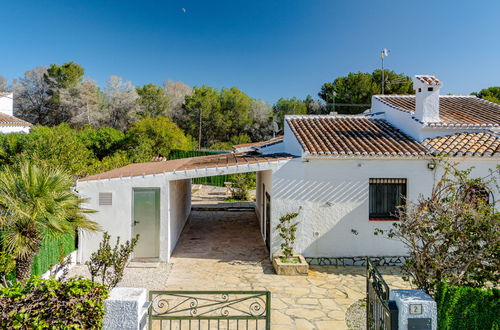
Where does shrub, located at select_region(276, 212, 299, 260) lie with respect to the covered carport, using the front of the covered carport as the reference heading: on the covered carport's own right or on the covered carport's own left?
on the covered carport's own left

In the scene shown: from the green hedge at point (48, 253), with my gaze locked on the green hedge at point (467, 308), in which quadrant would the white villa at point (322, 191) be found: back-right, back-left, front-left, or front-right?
front-left

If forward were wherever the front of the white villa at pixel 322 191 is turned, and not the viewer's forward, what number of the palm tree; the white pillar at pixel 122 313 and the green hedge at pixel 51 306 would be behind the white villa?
0

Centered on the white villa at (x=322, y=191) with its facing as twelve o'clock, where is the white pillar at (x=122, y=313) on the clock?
The white pillar is roughly at 1 o'clock from the white villa.

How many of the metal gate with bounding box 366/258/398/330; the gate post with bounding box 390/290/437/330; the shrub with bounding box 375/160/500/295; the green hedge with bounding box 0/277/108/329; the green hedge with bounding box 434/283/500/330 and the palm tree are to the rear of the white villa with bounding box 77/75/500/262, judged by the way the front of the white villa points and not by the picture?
0

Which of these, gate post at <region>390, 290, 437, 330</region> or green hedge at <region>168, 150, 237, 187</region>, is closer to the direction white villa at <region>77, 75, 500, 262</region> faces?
the gate post

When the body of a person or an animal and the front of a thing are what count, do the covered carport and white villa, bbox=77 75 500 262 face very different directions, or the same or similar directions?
same or similar directions

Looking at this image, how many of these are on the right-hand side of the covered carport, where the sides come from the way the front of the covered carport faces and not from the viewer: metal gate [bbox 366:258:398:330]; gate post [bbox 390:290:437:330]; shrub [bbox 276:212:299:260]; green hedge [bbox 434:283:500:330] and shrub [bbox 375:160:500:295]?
0

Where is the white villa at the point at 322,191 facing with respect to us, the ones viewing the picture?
facing the viewer

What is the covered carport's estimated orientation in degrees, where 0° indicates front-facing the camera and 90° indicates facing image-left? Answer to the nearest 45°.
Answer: approximately 0°

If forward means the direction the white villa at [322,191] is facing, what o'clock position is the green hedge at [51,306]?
The green hedge is roughly at 1 o'clock from the white villa.

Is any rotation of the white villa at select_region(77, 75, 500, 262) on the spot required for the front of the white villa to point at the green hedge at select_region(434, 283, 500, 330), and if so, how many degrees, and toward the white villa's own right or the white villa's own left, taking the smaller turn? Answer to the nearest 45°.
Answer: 0° — it already faces it

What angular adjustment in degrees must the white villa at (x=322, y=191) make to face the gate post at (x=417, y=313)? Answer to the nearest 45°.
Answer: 0° — it already faces it

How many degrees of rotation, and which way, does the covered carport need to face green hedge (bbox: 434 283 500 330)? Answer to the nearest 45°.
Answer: approximately 45° to its left

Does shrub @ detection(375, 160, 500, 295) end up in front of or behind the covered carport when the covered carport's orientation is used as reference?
in front

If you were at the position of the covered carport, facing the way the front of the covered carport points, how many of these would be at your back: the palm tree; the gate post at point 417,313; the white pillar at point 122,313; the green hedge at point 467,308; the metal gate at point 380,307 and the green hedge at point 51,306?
0

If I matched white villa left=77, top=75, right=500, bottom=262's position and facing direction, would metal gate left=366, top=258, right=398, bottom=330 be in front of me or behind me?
in front

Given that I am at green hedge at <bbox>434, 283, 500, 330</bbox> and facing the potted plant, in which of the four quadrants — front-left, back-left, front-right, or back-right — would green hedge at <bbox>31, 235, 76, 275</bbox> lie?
front-left

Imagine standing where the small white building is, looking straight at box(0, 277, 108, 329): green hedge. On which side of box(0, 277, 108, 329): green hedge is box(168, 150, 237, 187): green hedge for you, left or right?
left
